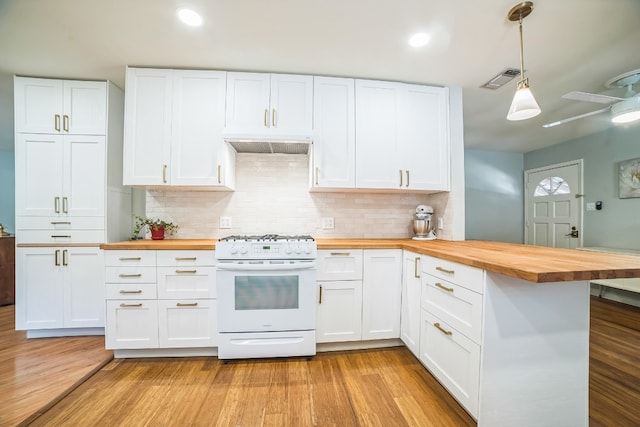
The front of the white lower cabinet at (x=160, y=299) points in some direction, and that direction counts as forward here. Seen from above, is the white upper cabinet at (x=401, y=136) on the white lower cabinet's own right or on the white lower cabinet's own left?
on the white lower cabinet's own left

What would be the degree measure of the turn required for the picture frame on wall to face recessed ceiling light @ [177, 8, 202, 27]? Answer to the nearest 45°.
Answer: approximately 45° to its left

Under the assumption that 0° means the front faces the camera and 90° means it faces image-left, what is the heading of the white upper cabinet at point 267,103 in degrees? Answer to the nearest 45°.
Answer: approximately 0°
